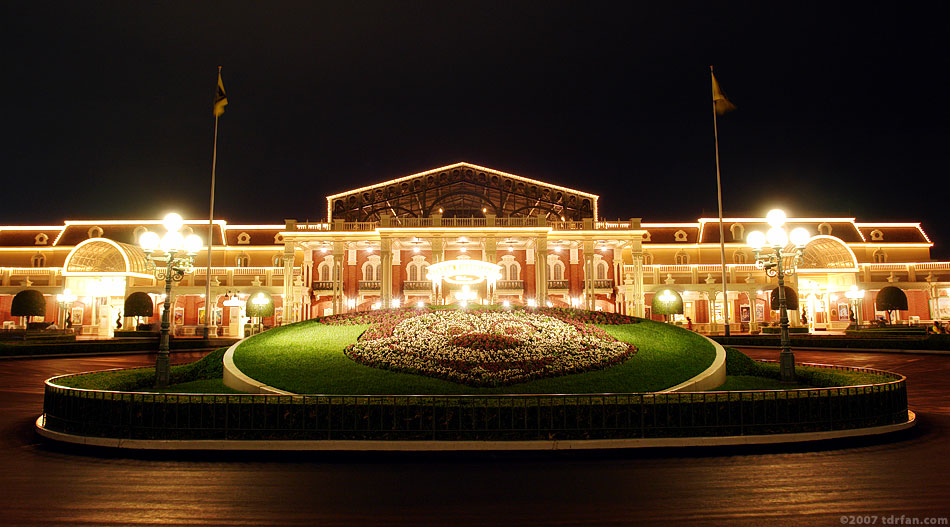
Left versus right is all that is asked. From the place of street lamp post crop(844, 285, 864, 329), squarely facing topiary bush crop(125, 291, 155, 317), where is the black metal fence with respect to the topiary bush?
left

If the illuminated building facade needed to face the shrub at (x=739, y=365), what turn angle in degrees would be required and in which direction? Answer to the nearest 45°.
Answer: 0° — it already faces it

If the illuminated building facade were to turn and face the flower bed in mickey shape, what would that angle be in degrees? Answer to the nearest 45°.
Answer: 0° — it already faces it

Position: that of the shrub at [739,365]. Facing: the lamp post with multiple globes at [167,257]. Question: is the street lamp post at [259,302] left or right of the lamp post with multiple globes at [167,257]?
right

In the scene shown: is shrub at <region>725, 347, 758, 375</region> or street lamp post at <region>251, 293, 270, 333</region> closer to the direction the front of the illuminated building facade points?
the shrub

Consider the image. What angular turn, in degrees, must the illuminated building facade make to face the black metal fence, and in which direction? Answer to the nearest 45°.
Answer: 0° — it already faces it

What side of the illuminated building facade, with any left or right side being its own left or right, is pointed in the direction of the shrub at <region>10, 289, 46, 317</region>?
right

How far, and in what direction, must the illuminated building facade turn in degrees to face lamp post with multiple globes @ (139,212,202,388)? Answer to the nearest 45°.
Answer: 0° — it already faces it

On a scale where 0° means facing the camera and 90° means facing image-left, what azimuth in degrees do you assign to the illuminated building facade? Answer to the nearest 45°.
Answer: approximately 0°

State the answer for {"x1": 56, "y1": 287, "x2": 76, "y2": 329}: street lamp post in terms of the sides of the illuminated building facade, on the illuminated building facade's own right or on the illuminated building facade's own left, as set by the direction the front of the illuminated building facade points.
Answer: on the illuminated building facade's own right
